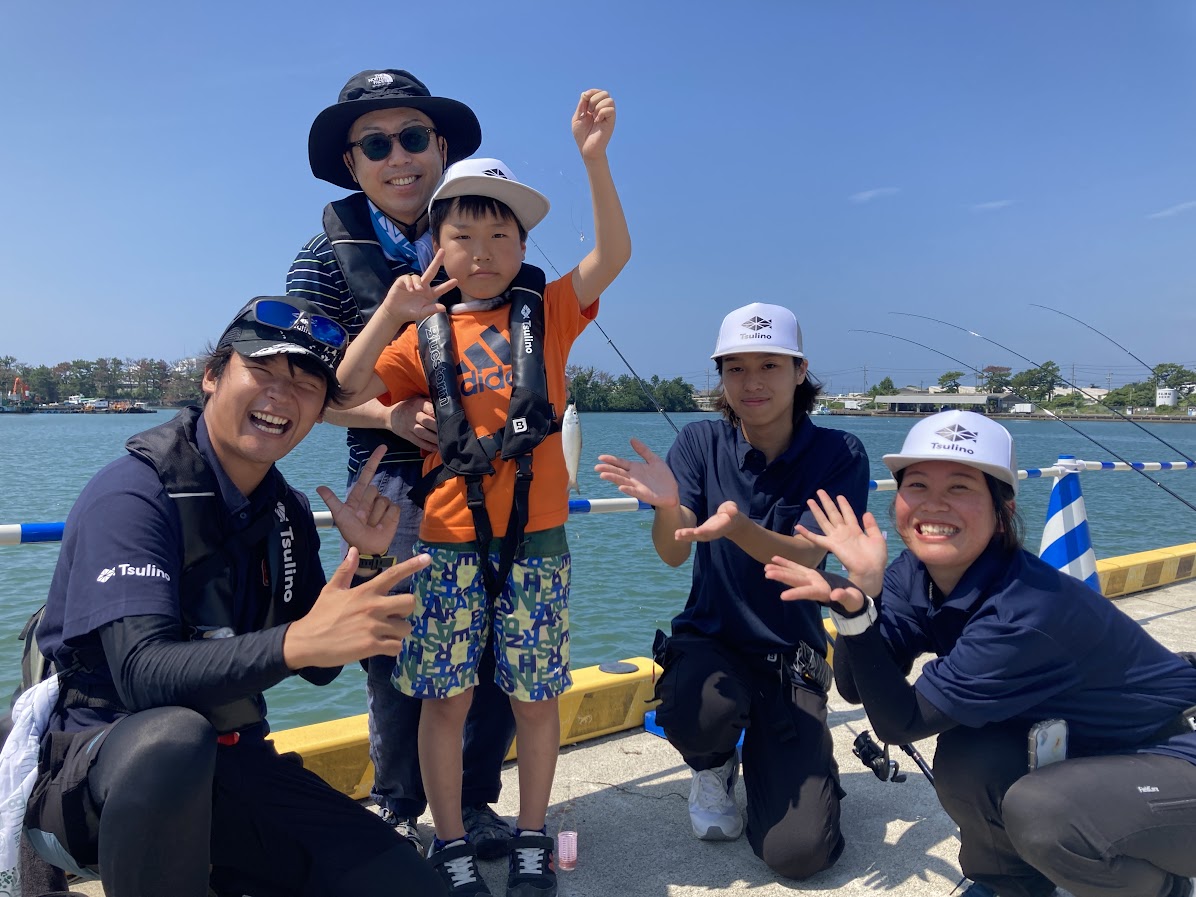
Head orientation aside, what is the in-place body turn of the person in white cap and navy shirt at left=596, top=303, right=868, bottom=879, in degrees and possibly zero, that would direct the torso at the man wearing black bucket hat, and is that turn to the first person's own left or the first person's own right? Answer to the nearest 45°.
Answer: approximately 90° to the first person's own right

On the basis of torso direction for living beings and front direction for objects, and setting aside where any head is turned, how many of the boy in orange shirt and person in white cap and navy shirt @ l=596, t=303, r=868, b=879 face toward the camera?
2

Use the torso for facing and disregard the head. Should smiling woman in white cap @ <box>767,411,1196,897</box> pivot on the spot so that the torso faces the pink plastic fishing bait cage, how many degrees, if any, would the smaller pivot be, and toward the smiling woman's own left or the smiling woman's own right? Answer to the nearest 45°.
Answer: approximately 45° to the smiling woman's own right

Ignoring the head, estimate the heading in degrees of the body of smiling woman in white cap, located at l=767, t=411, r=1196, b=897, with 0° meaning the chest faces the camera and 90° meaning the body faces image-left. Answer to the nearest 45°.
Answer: approximately 45°

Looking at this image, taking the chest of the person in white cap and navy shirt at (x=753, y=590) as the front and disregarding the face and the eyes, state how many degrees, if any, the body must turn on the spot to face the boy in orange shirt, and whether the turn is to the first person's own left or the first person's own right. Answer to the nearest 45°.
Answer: approximately 45° to the first person's own right

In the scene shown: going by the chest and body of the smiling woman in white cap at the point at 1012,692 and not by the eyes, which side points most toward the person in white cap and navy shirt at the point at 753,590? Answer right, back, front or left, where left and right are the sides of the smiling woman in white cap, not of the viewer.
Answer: right

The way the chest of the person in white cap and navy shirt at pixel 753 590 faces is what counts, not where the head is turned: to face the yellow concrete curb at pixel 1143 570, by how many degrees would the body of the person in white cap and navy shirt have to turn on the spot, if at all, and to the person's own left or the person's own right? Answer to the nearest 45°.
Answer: approximately 135° to the person's own left
